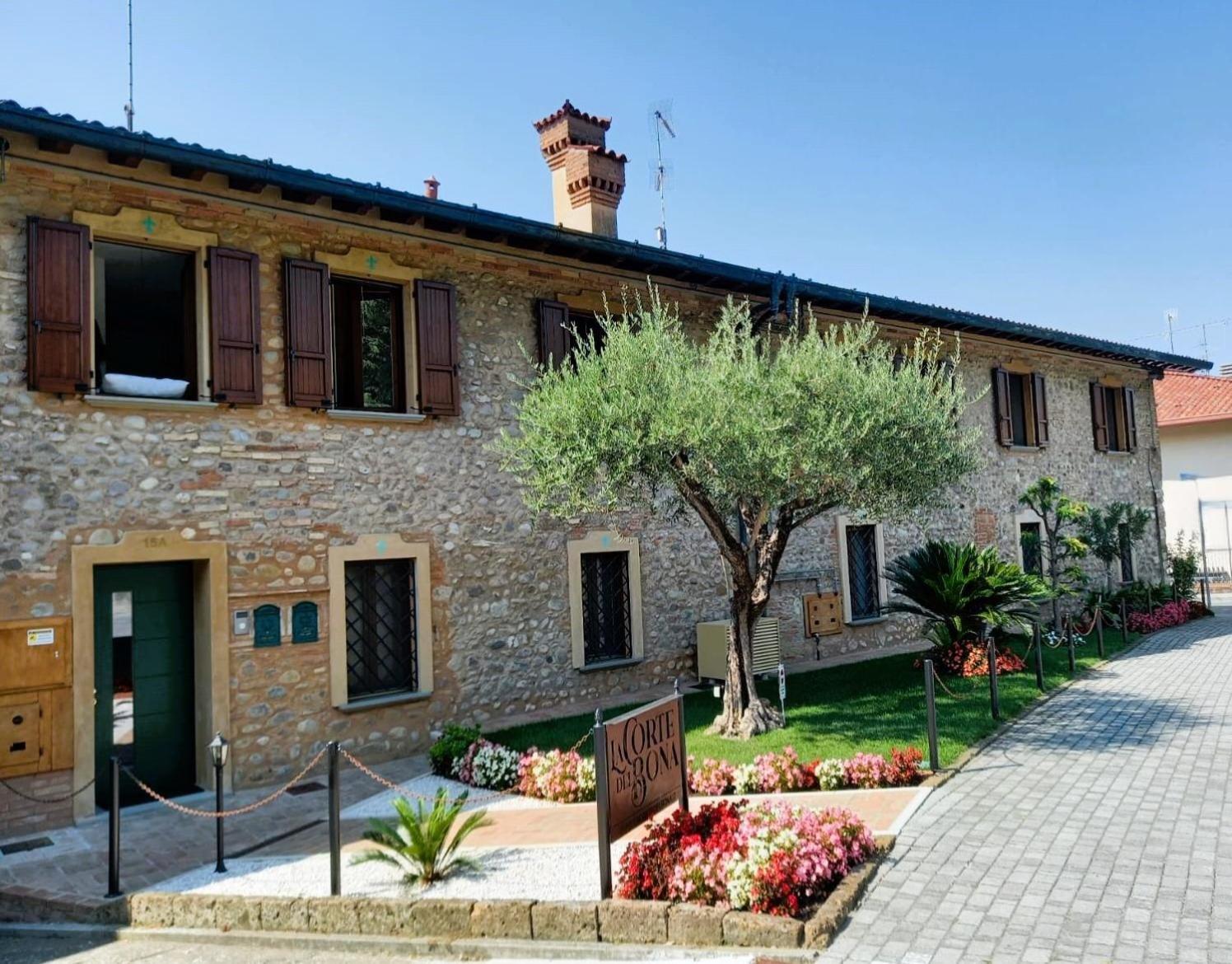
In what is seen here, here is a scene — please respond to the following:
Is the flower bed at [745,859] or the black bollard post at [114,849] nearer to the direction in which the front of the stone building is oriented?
the flower bed

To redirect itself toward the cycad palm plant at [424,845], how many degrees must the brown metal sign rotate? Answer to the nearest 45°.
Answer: approximately 135° to its right

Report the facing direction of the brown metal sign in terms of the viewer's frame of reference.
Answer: facing the viewer and to the right of the viewer

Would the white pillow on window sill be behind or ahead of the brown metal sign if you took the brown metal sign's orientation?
behind

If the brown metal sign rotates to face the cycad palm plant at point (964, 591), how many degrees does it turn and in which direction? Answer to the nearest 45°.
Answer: approximately 90° to its left

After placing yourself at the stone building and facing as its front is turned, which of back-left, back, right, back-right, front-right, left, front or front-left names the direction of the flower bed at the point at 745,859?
front

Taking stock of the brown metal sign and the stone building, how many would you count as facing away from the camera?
0

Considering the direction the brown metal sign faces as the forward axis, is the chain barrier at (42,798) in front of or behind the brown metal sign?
behind

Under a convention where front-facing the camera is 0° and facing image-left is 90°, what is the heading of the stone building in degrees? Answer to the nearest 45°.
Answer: approximately 315°
